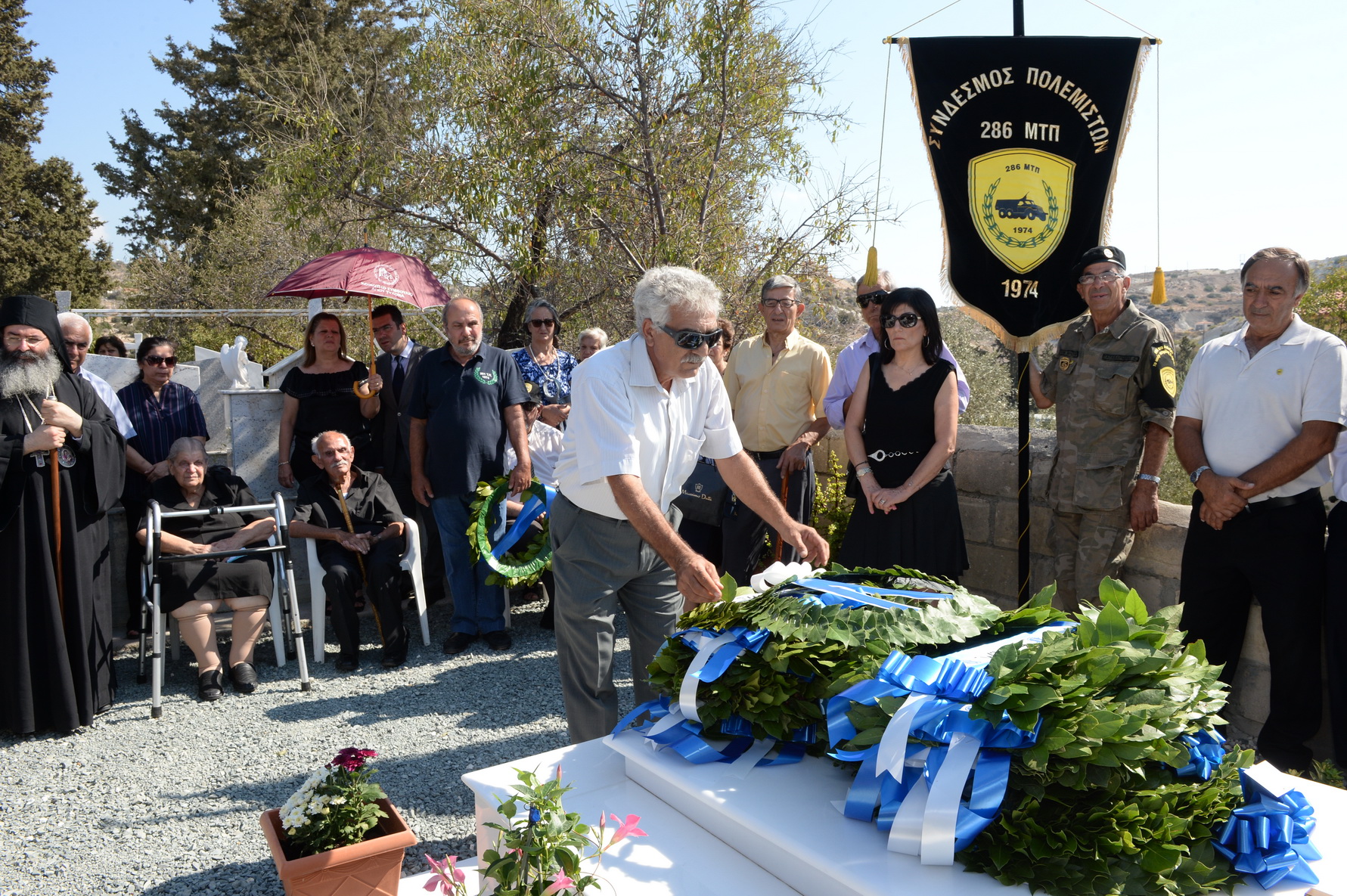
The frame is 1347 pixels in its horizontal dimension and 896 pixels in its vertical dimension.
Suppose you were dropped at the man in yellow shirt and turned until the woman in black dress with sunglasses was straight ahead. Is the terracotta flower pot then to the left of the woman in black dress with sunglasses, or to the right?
right

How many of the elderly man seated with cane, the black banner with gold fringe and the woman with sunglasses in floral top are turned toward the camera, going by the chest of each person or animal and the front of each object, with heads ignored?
3

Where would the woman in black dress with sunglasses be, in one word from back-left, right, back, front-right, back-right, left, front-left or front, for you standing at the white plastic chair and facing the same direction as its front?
front-left

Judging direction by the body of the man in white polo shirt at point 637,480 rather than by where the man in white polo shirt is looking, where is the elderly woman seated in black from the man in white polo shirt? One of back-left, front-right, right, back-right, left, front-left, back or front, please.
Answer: back

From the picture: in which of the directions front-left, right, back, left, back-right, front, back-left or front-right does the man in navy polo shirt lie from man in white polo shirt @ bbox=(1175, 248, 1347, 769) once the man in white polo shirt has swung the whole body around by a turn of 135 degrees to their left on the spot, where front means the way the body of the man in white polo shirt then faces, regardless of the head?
back

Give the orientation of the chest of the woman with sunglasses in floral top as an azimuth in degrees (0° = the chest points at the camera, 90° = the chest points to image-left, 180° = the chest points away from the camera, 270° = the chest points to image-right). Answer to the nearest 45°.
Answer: approximately 0°

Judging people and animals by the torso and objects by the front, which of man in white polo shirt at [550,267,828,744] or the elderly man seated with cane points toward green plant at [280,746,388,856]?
the elderly man seated with cane

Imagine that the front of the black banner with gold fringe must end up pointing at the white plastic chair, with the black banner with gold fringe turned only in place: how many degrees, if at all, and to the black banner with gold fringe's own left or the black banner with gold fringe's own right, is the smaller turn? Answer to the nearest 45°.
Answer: approximately 90° to the black banner with gold fringe's own right

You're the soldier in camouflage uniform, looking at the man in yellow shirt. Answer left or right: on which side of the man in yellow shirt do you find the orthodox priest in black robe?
left
